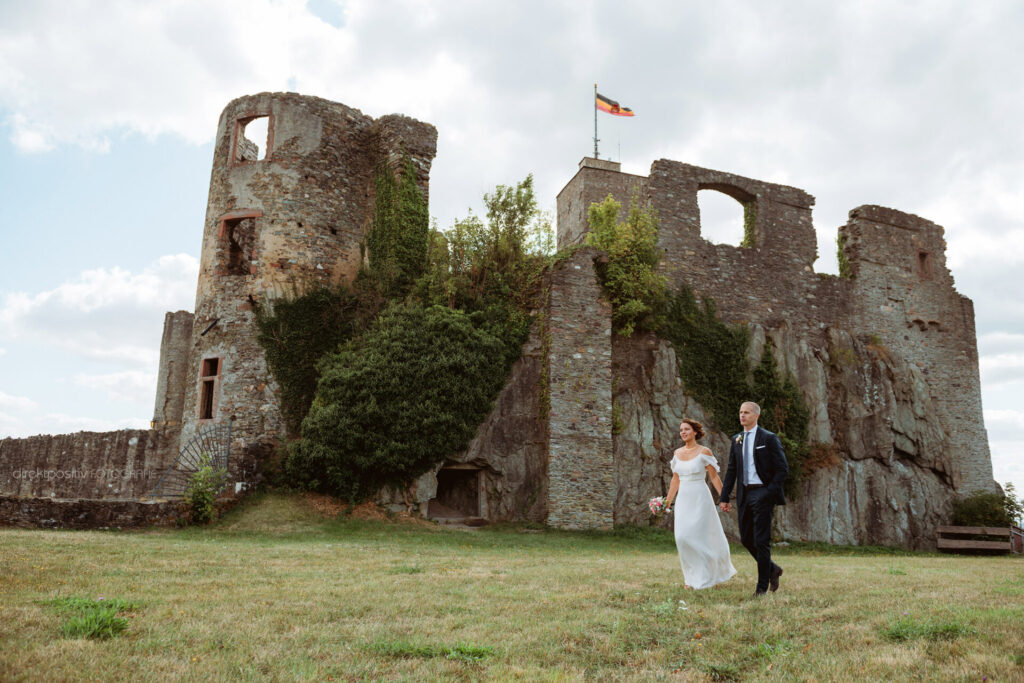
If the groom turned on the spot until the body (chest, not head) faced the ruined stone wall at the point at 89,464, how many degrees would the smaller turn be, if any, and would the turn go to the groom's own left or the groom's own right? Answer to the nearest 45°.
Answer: approximately 90° to the groom's own right

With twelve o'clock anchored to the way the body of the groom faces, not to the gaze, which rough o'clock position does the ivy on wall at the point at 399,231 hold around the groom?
The ivy on wall is roughly at 3 o'clock from the groom.

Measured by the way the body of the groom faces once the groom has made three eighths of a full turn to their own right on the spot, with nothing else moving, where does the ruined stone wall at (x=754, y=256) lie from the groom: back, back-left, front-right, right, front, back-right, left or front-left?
front

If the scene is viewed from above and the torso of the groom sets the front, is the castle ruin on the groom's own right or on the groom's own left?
on the groom's own right

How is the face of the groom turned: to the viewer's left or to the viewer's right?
to the viewer's left

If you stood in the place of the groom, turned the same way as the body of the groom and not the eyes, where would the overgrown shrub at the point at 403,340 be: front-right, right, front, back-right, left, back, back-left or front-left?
right

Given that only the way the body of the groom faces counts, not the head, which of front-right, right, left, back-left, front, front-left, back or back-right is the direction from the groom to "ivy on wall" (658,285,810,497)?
back-right

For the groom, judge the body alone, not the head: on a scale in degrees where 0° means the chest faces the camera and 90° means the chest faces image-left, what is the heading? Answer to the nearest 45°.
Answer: approximately 45°

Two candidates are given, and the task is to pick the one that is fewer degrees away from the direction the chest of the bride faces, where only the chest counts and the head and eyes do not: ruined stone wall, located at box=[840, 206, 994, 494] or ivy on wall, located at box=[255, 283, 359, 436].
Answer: the ivy on wall

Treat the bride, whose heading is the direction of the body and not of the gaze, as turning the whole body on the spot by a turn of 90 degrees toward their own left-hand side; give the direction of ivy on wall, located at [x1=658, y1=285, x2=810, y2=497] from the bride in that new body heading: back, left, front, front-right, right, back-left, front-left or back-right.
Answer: back-left

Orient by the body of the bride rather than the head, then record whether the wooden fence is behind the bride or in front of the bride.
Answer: behind

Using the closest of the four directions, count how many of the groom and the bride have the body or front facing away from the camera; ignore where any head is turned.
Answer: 0

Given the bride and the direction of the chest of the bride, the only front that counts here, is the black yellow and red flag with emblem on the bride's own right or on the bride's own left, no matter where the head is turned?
on the bride's own right
